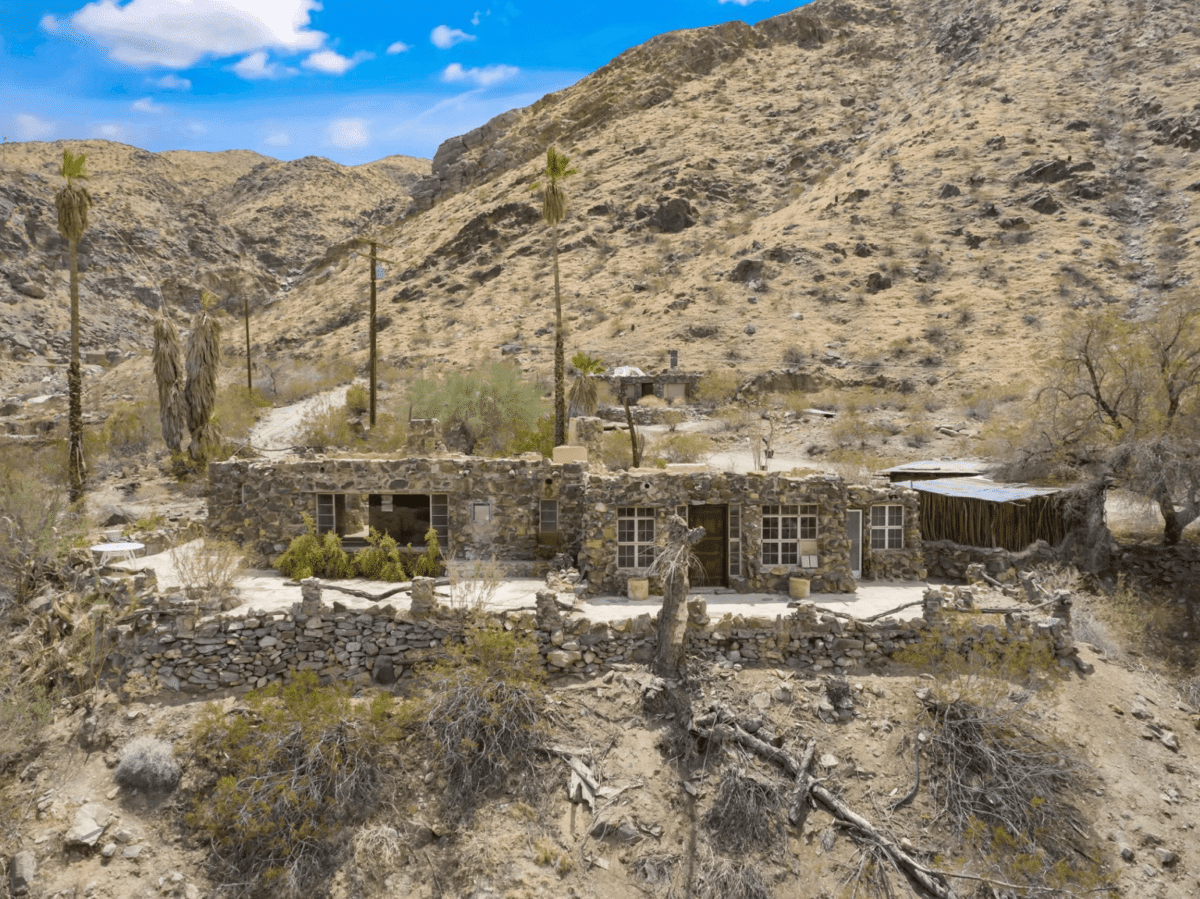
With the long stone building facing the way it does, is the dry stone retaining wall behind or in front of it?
in front

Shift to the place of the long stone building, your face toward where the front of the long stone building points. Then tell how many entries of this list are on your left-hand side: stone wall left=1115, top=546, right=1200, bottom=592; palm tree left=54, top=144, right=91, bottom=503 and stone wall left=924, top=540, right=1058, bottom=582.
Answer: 2

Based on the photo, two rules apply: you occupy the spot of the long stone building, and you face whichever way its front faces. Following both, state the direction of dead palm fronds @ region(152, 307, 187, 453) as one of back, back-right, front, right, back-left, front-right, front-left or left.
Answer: back-right

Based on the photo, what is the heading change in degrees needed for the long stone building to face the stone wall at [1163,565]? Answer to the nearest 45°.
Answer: approximately 90° to its left

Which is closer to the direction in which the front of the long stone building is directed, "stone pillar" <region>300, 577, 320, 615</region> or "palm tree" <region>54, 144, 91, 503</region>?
the stone pillar

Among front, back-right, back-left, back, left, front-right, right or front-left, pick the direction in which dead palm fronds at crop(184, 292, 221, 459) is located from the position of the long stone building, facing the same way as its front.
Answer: back-right

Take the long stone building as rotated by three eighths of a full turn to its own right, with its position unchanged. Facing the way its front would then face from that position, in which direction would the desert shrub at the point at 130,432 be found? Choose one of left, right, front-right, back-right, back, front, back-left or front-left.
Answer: front

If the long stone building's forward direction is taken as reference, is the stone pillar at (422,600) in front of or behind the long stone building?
in front

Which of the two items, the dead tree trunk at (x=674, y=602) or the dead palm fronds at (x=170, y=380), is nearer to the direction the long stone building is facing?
the dead tree trunk

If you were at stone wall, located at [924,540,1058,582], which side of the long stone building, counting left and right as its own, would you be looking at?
left

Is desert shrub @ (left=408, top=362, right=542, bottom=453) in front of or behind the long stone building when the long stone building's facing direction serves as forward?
behind

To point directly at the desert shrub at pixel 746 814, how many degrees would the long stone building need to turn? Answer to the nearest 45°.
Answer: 0° — it already faces it

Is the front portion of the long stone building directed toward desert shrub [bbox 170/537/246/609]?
no

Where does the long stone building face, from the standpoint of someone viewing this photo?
facing the viewer

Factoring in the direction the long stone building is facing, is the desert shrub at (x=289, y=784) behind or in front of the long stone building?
in front
